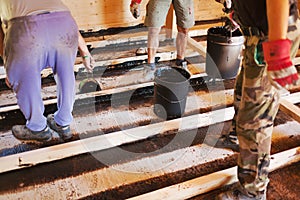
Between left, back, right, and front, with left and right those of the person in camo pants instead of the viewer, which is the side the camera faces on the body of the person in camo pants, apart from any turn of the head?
left

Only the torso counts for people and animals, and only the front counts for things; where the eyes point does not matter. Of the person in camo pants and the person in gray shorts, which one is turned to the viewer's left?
the person in camo pants

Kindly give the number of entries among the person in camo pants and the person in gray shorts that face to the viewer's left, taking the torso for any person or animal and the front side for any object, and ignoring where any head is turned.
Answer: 1

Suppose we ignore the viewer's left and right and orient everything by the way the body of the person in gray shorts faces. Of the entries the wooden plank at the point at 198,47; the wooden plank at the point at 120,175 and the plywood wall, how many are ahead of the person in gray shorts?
1

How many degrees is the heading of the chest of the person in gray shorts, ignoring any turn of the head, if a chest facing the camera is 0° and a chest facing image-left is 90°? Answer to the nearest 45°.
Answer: approximately 0°

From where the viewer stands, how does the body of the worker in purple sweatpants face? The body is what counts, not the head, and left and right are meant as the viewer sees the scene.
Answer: facing away from the viewer and to the left of the viewer
